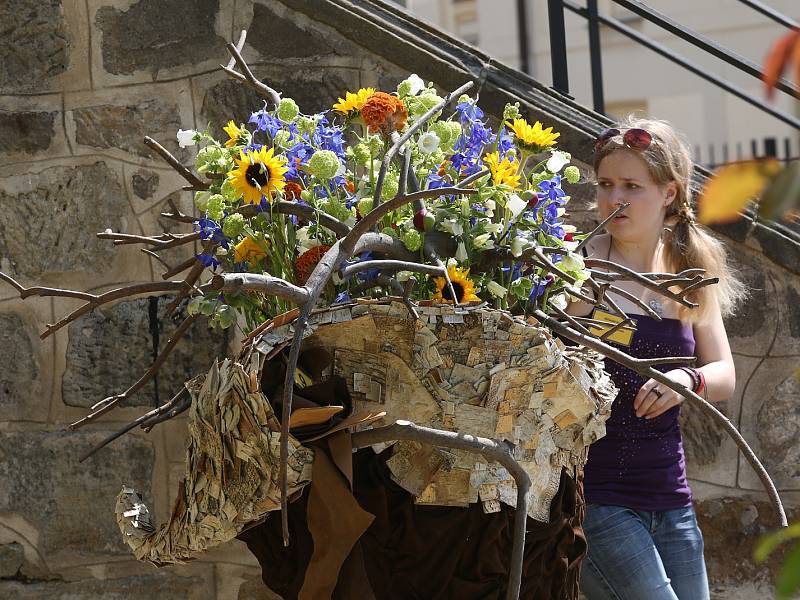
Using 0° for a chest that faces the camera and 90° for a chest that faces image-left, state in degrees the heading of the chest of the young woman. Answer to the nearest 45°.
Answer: approximately 45°

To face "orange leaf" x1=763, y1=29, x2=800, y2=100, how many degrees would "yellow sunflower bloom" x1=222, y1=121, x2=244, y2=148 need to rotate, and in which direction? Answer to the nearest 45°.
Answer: approximately 90° to its left

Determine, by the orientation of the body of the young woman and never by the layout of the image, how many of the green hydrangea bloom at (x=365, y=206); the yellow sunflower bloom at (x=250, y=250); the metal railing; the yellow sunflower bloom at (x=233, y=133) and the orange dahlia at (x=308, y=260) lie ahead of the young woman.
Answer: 4
